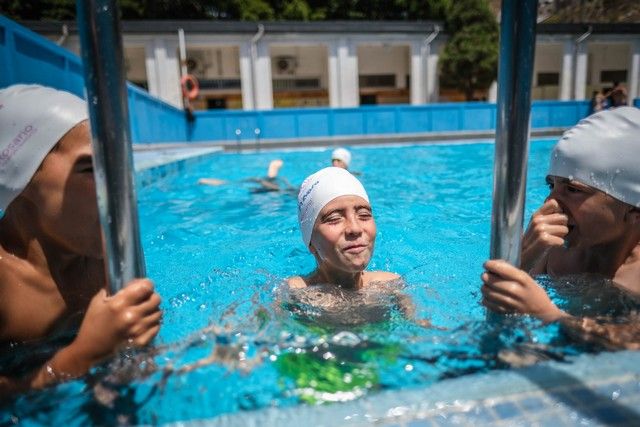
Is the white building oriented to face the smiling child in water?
yes

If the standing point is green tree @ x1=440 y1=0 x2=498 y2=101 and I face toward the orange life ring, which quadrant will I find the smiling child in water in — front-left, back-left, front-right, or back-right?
front-left

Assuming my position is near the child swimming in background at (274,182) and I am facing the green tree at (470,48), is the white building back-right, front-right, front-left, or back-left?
front-left

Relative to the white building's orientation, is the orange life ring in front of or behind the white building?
in front

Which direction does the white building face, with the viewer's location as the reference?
facing the viewer

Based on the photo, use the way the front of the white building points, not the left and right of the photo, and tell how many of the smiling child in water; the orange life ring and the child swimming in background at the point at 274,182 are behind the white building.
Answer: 0

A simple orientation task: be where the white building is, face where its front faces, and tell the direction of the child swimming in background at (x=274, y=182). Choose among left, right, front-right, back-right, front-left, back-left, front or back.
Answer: front
